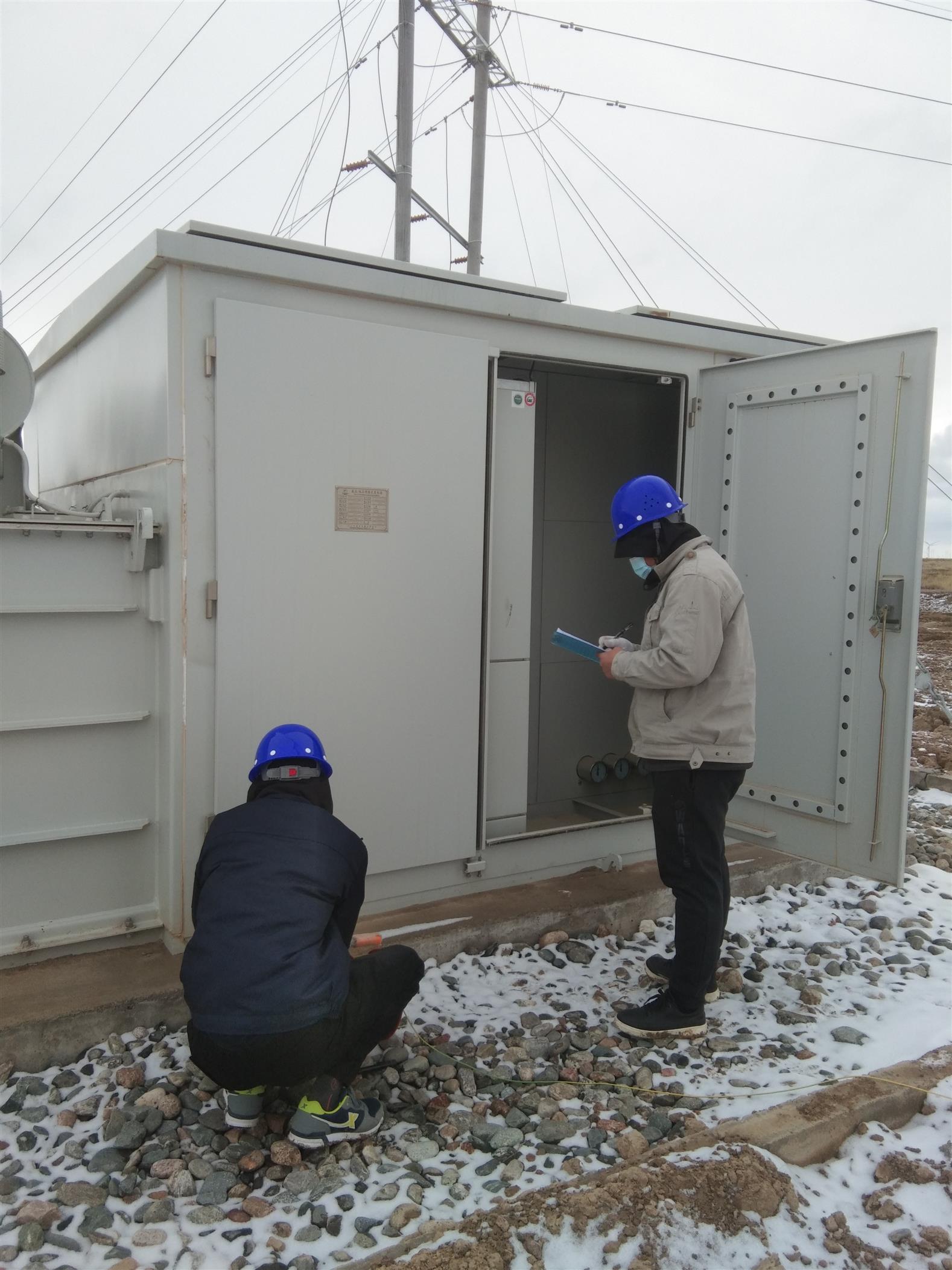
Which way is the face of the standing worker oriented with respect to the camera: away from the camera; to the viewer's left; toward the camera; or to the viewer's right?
to the viewer's left

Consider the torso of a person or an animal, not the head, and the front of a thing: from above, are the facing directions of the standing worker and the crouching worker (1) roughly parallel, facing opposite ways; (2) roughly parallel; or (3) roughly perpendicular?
roughly perpendicular

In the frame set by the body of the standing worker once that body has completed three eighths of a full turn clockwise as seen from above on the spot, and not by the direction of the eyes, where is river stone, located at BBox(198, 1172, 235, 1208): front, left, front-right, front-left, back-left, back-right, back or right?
back

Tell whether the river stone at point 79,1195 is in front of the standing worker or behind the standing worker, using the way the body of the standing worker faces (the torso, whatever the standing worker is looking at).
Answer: in front

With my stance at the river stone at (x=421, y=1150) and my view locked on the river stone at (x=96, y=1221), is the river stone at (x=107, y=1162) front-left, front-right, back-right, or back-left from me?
front-right

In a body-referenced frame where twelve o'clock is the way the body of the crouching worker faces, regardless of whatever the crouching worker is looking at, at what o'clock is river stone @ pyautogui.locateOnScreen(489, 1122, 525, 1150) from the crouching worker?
The river stone is roughly at 3 o'clock from the crouching worker.

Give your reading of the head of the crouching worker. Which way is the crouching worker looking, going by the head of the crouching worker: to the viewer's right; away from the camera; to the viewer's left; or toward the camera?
away from the camera

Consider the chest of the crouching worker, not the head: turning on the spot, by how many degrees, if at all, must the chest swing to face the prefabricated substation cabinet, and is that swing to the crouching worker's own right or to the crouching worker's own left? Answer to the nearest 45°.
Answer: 0° — they already face it

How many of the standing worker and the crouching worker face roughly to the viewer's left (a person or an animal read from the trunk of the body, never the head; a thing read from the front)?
1

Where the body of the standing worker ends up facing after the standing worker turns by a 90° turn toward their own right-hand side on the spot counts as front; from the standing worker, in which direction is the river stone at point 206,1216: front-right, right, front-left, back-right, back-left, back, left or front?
back-left

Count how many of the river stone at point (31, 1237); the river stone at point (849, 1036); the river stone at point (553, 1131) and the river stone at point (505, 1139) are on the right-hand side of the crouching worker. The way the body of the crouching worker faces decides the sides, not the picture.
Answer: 3

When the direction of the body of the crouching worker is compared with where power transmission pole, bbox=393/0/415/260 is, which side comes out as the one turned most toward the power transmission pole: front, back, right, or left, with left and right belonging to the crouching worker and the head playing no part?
front

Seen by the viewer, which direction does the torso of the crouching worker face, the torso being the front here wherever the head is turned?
away from the camera

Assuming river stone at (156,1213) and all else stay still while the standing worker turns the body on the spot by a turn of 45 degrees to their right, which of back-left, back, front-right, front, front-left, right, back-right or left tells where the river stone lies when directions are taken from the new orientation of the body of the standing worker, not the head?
left

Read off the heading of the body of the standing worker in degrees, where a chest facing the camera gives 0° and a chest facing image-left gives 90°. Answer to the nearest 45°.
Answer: approximately 90°

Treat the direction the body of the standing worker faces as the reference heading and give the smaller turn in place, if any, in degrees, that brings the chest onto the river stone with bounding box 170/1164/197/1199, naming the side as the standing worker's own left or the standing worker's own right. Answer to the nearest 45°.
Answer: approximately 45° to the standing worker's own left

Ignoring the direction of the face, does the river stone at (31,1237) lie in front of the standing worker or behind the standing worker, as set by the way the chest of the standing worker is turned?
in front
